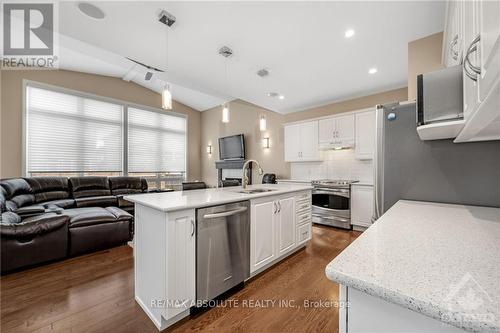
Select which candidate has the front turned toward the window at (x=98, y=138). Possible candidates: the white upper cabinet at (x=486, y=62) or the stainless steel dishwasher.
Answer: the white upper cabinet

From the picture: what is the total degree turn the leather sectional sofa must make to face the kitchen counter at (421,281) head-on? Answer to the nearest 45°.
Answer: approximately 45° to its right

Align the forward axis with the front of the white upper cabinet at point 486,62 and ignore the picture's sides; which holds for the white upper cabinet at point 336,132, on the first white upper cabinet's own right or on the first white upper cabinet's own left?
on the first white upper cabinet's own right

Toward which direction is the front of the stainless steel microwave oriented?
to the viewer's left

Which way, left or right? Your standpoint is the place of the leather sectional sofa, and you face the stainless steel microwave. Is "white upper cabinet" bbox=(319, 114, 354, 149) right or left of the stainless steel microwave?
left

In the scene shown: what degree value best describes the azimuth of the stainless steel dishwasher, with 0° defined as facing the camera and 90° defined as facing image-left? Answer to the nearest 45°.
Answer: approximately 315°

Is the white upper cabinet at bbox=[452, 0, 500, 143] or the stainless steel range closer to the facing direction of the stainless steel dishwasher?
the white upper cabinet

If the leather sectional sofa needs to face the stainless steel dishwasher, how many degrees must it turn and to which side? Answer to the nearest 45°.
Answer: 0° — it already faces it

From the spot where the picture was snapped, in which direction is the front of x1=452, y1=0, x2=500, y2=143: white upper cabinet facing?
facing to the left of the viewer

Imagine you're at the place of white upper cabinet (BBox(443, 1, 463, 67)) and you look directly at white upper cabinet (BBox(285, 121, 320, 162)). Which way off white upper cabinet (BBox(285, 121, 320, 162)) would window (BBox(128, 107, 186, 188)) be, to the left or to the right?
left

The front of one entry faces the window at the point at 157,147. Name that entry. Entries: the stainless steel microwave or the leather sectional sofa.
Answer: the stainless steel microwave

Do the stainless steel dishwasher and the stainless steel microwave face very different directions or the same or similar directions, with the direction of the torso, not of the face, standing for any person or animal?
very different directions

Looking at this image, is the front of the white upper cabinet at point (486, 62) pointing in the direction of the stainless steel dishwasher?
yes

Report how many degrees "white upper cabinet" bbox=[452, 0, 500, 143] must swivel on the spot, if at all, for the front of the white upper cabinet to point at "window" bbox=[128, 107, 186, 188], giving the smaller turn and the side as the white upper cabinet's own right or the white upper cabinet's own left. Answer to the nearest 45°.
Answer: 0° — it already faces it
